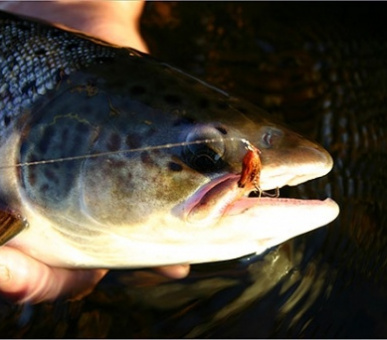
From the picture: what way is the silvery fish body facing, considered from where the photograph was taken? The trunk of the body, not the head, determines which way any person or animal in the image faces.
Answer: facing to the right of the viewer
